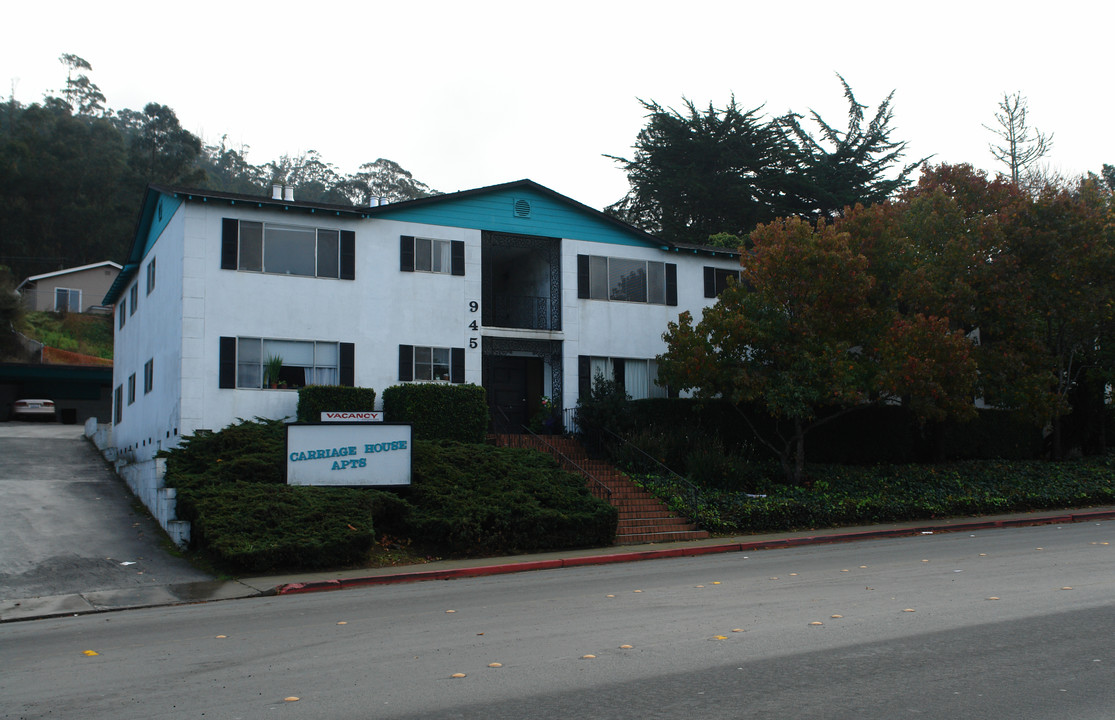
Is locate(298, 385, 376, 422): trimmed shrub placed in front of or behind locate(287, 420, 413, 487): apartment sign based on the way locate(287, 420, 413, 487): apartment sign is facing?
behind

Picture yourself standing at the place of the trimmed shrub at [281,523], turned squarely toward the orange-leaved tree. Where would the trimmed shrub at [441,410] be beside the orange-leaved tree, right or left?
left

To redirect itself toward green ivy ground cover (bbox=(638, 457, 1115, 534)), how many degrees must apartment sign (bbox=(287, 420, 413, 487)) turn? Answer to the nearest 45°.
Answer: approximately 90° to its left

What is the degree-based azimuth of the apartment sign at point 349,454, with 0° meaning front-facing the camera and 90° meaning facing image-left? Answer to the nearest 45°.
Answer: approximately 0°

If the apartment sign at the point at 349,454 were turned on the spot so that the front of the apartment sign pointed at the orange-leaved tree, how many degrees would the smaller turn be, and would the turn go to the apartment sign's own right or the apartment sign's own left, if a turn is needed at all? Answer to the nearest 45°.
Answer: approximately 90° to the apartment sign's own left

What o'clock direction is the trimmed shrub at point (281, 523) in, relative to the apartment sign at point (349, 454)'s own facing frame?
The trimmed shrub is roughly at 1 o'clock from the apartment sign.

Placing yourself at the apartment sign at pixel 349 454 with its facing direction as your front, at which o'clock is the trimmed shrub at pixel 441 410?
The trimmed shrub is roughly at 7 o'clock from the apartment sign.
